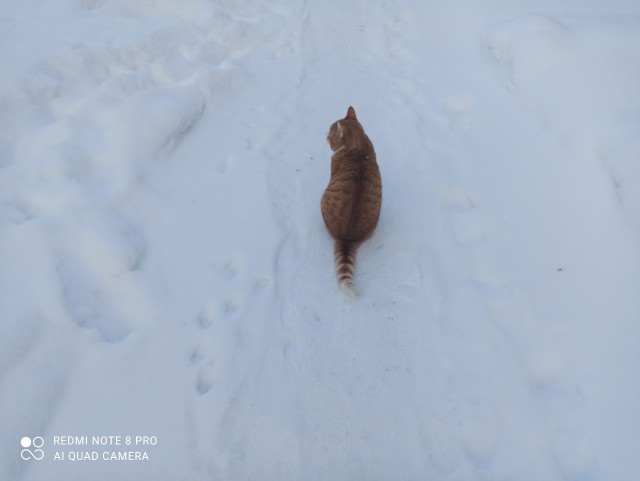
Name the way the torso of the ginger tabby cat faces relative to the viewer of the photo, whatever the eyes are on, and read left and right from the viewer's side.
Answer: facing away from the viewer
